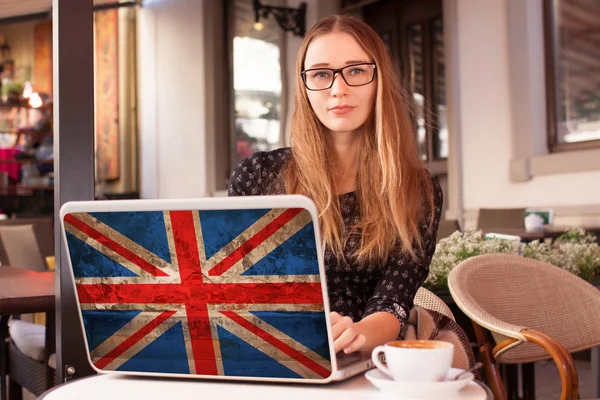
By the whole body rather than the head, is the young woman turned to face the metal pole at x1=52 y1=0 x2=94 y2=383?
no

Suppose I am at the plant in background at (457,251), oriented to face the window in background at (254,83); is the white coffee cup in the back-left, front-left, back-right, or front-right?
back-left

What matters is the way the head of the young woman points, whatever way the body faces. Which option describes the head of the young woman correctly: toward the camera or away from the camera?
toward the camera

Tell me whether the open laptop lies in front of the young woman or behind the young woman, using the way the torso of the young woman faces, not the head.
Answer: in front

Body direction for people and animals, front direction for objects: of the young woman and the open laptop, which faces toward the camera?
the young woman

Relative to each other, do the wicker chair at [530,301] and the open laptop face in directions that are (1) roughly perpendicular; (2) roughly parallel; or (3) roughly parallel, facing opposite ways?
roughly perpendicular

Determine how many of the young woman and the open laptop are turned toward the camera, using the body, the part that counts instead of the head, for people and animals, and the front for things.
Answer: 1

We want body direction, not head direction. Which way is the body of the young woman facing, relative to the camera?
toward the camera

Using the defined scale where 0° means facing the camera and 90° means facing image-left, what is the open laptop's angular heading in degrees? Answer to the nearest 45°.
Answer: approximately 225°

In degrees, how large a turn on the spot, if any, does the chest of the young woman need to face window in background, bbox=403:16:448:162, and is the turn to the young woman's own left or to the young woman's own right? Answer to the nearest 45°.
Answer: approximately 180°

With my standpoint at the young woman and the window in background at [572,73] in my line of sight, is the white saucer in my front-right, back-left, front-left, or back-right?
back-right

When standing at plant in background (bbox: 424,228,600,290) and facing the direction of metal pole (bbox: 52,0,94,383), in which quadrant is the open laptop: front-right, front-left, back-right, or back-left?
front-left

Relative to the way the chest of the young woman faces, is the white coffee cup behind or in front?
in front
